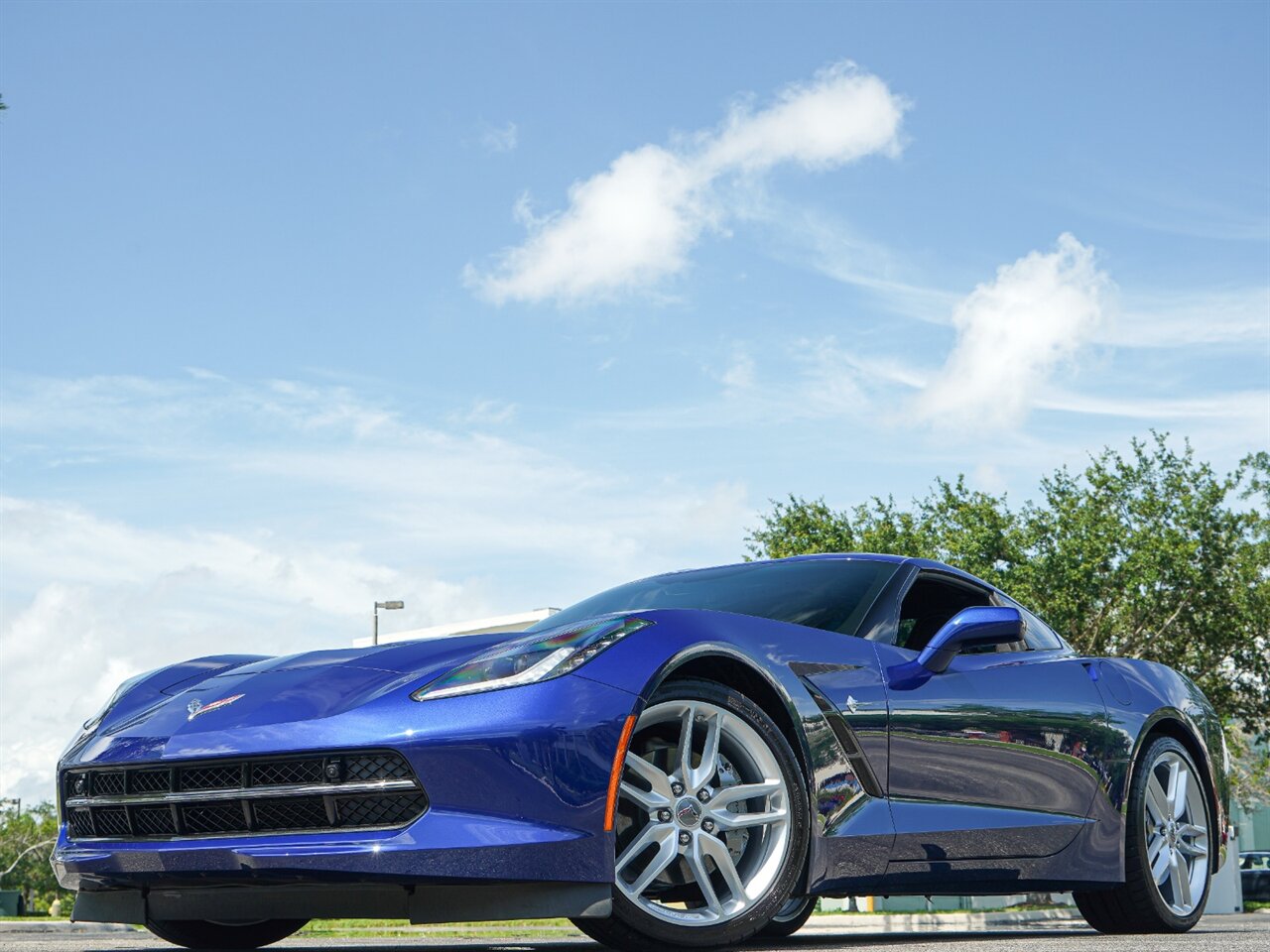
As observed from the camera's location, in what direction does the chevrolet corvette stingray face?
facing the viewer and to the left of the viewer

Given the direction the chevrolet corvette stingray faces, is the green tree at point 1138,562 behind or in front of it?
behind
